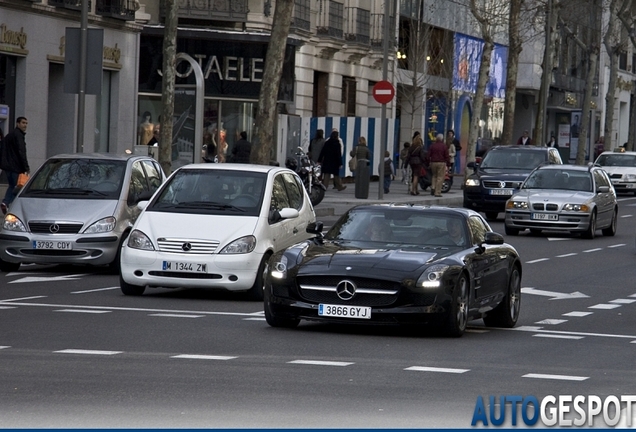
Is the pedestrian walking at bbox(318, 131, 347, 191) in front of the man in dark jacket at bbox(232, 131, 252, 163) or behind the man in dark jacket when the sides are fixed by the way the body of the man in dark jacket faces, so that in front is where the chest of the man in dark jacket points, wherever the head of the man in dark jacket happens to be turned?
behind

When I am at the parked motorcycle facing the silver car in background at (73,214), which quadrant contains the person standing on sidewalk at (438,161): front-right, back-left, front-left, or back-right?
back-left
